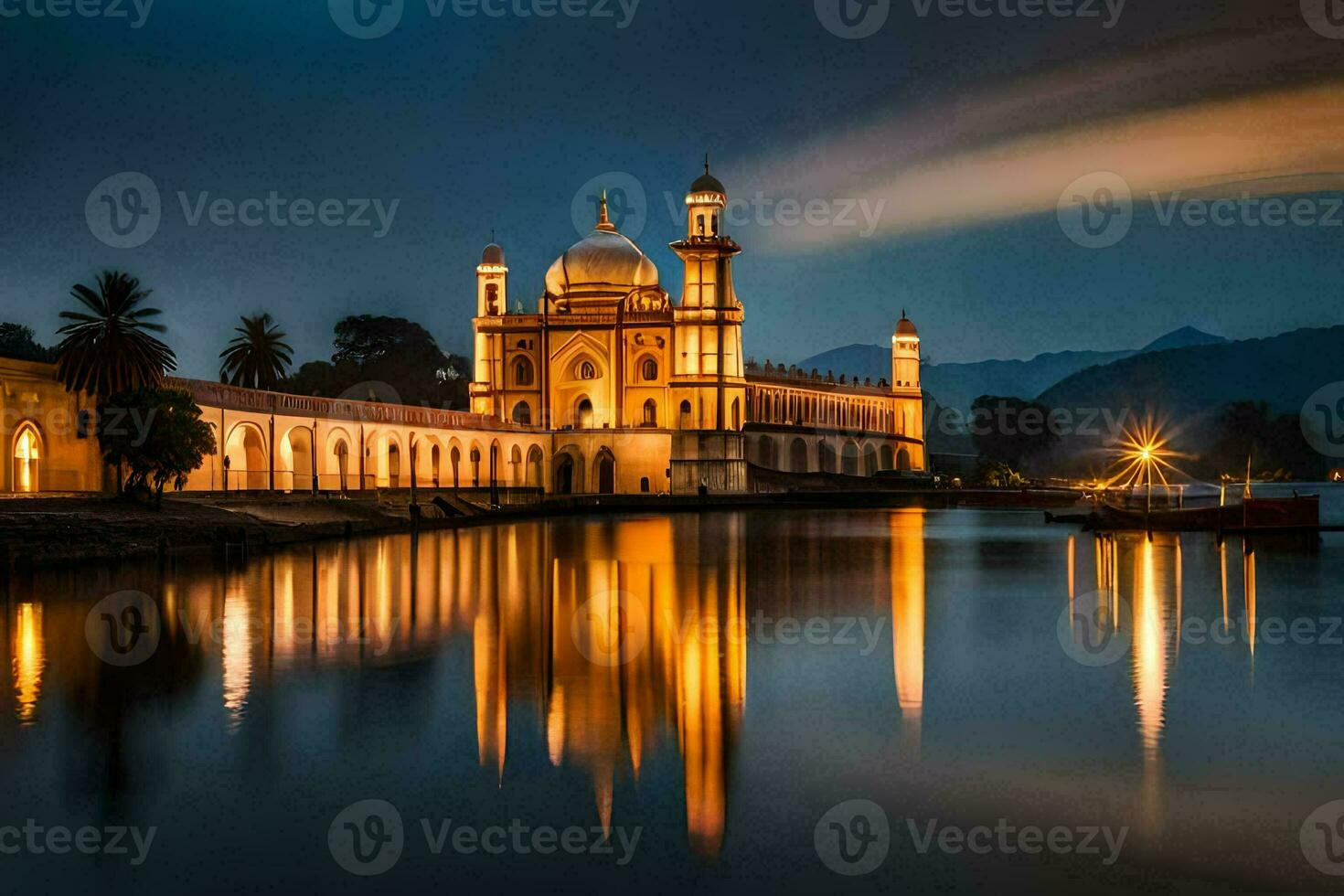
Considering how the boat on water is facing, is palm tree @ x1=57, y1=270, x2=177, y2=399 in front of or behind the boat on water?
in front

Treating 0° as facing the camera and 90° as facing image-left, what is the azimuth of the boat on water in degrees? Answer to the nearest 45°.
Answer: approximately 90°
